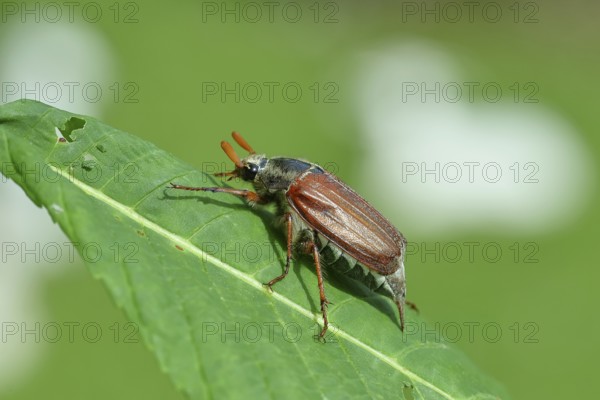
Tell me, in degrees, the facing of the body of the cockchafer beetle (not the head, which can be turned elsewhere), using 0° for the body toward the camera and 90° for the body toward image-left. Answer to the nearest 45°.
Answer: approximately 90°
